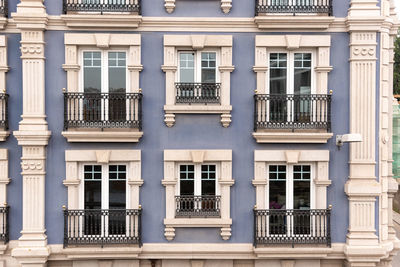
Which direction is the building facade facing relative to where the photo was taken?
toward the camera
